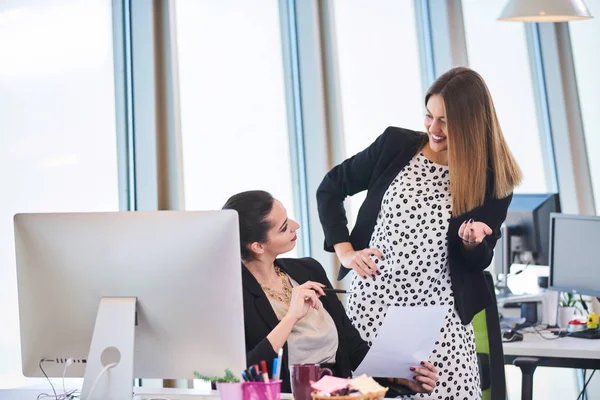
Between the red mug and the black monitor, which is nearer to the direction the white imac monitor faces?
the black monitor

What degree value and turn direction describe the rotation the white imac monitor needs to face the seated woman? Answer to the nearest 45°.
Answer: approximately 45° to its right

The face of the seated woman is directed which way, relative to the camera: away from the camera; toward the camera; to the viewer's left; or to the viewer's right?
to the viewer's right

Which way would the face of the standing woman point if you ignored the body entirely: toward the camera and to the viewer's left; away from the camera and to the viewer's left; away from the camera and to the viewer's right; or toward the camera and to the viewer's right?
toward the camera and to the viewer's left

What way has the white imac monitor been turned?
away from the camera

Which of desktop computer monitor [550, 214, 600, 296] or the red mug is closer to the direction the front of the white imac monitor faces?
the desktop computer monitor

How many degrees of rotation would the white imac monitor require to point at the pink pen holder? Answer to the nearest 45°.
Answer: approximately 135° to its right
